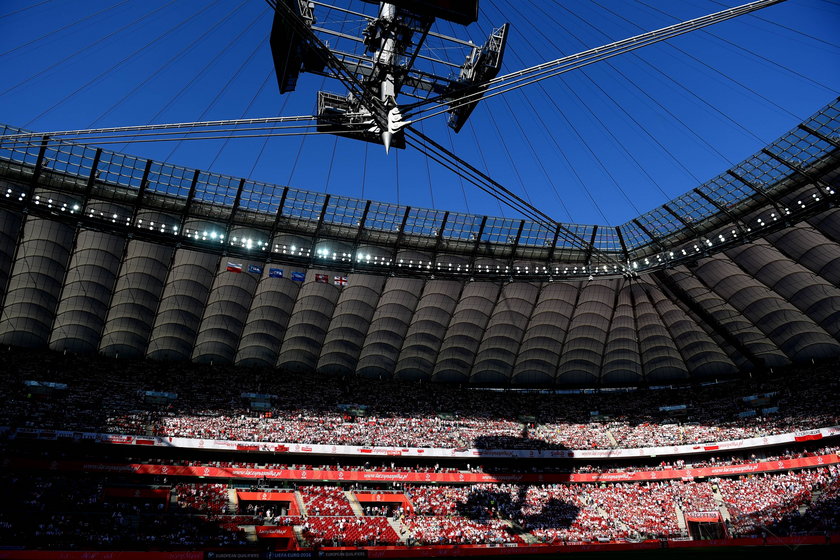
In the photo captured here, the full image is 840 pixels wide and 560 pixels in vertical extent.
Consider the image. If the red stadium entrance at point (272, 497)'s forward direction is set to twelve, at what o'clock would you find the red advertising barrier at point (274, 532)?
the red advertising barrier at point (274, 532) is roughly at 12 o'clock from the red stadium entrance at point (272, 497).

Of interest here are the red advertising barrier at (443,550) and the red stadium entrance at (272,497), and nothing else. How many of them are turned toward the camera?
2

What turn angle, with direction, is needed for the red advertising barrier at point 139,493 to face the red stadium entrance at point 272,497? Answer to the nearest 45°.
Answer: approximately 90° to its left

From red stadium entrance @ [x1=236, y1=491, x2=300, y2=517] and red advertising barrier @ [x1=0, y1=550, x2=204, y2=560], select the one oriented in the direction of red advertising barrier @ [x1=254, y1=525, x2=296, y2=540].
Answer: red stadium entrance @ [x1=236, y1=491, x2=300, y2=517]

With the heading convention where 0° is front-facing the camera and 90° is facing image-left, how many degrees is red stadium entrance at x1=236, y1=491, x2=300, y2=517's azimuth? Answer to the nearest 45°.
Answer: approximately 0°

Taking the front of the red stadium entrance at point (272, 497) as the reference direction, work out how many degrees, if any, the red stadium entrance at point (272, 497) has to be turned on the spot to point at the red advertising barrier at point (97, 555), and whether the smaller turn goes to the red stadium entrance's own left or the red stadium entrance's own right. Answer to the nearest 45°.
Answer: approximately 45° to the red stadium entrance's own right

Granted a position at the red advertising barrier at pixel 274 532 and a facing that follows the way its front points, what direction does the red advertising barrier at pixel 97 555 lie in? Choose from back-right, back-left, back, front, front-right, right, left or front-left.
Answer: front-right

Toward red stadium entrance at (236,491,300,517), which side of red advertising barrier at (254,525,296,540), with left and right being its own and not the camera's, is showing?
back

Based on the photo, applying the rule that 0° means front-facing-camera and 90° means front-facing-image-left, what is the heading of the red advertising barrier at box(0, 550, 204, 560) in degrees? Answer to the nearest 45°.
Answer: approximately 0°
